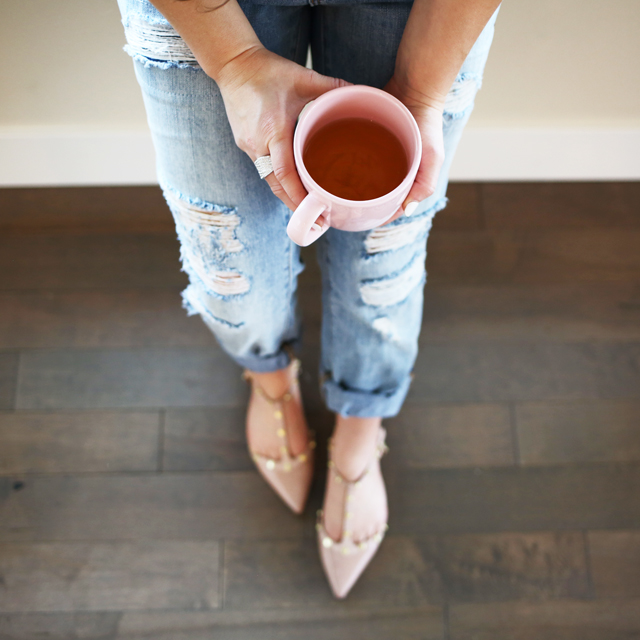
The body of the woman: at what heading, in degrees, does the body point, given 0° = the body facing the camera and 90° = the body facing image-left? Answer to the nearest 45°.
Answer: approximately 0°
